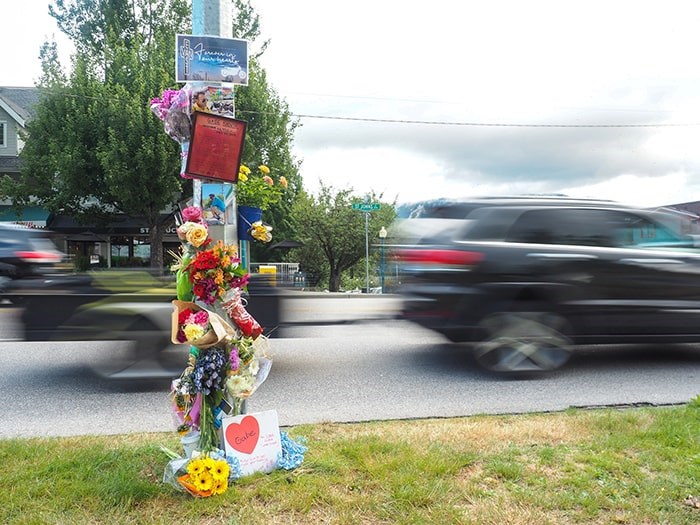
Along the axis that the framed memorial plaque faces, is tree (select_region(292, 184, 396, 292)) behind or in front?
behind

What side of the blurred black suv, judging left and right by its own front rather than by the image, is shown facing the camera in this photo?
right

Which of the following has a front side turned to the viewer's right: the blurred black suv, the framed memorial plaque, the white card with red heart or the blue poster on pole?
the blurred black suv

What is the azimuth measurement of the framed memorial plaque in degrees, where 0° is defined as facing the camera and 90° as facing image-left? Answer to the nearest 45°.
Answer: approximately 0°

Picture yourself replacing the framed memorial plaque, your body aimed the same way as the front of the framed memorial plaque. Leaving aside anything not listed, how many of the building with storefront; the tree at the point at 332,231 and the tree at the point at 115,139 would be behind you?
3

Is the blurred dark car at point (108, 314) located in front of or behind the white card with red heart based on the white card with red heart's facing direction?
behind

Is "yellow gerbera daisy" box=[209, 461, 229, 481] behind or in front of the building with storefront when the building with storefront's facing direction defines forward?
in front

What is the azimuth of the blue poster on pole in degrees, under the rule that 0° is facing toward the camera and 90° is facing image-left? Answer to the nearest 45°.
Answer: approximately 0°
